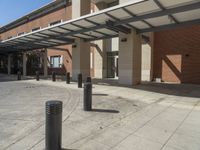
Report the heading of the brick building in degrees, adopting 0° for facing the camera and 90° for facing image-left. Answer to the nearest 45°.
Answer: approximately 45°

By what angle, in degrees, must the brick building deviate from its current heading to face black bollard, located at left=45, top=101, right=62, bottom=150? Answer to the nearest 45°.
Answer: approximately 45° to its left
